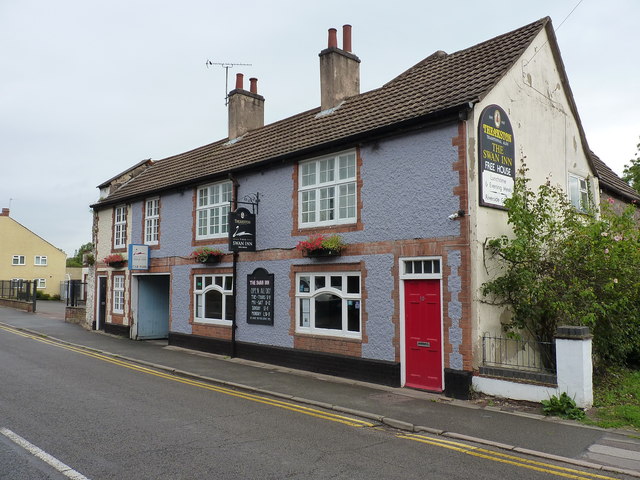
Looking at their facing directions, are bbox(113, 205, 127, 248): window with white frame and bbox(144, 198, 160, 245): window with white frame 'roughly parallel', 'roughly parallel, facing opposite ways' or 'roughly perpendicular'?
roughly parallel

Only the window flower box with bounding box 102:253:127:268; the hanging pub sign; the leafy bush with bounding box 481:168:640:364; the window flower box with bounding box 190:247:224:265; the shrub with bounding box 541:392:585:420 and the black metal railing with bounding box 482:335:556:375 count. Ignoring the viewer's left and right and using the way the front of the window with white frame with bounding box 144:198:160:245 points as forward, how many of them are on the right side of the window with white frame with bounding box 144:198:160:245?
1

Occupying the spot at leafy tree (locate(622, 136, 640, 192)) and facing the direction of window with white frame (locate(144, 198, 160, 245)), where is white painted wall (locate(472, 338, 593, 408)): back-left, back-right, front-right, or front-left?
front-left

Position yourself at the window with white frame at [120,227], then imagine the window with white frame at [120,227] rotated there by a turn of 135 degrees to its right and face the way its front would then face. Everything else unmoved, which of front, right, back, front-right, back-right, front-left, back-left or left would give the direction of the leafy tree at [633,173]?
right

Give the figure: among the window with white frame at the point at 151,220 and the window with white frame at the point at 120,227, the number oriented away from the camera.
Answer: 0

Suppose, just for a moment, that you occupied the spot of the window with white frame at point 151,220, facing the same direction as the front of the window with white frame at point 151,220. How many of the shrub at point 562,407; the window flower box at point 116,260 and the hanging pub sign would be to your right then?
1

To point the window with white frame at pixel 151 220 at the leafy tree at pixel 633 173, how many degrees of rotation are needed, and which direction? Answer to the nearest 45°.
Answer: approximately 135° to its left

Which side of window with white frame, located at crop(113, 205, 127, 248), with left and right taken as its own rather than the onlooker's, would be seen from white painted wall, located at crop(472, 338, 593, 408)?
left

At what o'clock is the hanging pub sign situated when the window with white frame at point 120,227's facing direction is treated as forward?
The hanging pub sign is roughly at 10 o'clock from the window with white frame.

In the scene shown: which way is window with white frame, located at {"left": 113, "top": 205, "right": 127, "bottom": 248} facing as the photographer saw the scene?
facing the viewer and to the left of the viewer

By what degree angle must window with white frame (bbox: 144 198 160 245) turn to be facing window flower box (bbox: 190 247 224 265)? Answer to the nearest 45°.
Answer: approximately 45° to its left
